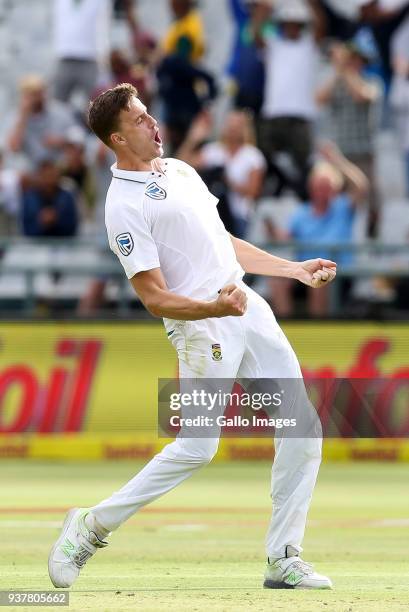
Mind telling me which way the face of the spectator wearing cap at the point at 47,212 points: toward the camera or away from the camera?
toward the camera

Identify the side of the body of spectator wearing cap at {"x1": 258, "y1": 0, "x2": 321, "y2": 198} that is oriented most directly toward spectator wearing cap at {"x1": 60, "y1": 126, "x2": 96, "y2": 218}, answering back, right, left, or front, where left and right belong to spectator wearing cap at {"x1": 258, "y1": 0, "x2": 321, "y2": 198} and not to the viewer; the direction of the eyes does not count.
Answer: right

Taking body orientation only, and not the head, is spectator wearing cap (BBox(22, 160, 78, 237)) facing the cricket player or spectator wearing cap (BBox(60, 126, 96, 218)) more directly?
the cricket player

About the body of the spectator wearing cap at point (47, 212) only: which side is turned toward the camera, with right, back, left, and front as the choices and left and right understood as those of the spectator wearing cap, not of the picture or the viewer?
front

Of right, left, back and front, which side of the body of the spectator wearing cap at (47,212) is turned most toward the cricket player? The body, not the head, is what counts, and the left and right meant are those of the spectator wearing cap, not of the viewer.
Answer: front

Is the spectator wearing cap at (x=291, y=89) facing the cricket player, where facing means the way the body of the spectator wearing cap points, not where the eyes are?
yes

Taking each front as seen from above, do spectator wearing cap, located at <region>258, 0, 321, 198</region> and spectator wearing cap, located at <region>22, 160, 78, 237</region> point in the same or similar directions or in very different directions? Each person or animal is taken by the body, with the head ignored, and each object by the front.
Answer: same or similar directions

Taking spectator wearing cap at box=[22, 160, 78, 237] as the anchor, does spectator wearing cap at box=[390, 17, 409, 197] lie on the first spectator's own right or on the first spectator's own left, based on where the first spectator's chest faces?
on the first spectator's own left

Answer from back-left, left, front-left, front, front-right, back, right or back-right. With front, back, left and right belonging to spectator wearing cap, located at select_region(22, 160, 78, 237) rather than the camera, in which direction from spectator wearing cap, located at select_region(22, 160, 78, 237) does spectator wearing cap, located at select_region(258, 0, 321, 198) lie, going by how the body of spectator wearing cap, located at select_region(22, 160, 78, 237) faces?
left

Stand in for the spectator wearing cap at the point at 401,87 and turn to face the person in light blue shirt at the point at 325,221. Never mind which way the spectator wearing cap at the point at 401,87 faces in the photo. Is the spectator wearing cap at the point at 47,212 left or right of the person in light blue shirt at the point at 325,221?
right

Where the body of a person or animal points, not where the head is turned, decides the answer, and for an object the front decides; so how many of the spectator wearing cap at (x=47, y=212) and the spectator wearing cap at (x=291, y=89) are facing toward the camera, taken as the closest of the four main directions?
2

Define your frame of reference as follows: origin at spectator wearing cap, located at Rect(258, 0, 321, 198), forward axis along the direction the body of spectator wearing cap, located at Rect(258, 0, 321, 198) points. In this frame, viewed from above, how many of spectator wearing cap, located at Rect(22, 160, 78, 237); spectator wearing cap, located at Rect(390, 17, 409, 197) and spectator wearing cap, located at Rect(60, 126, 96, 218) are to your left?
1

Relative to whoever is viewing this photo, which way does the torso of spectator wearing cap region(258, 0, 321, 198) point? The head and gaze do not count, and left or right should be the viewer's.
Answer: facing the viewer
